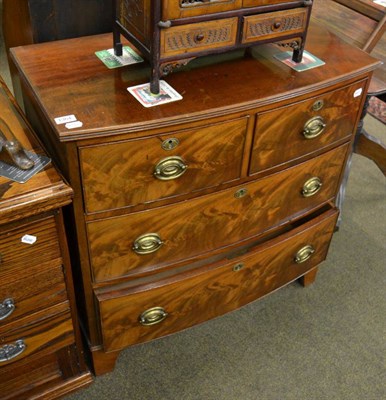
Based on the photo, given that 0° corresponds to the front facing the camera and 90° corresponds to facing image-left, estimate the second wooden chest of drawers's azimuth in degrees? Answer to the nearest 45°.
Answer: approximately 315°

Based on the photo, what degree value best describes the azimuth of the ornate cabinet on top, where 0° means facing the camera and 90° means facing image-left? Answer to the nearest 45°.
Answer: approximately 315°

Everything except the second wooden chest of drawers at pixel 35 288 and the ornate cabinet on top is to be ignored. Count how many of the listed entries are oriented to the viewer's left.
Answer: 0
